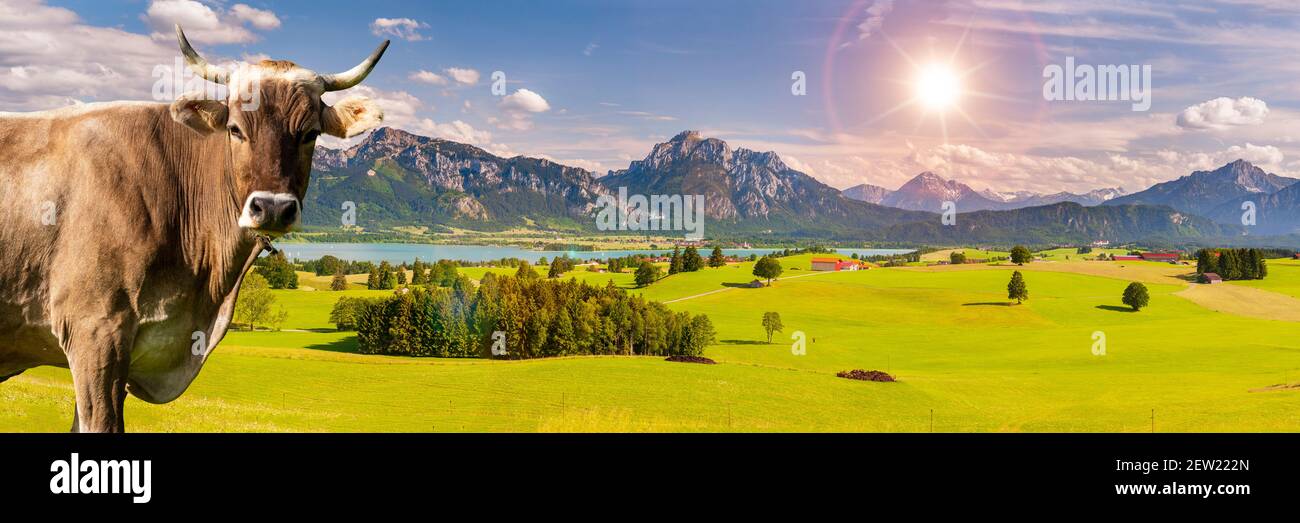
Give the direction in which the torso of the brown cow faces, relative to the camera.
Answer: to the viewer's right
